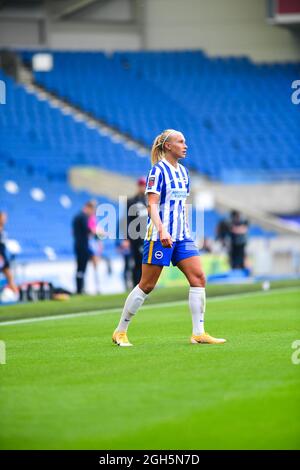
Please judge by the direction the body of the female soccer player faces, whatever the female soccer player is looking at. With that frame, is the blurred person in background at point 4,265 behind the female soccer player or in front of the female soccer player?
behind

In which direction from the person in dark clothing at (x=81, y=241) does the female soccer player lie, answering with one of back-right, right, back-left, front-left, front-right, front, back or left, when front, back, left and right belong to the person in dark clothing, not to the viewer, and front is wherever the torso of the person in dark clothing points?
right

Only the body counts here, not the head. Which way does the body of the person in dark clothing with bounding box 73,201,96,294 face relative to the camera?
to the viewer's right

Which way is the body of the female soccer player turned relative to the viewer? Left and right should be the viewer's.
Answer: facing the viewer and to the right of the viewer
